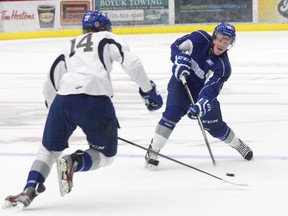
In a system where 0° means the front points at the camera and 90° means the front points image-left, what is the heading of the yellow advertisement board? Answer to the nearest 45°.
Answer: approximately 0°

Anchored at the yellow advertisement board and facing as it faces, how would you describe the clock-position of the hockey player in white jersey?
The hockey player in white jersey is roughly at 12 o'clock from the yellow advertisement board.

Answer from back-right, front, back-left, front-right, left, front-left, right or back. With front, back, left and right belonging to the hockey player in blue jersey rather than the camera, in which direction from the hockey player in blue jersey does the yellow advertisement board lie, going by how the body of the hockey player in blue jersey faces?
back

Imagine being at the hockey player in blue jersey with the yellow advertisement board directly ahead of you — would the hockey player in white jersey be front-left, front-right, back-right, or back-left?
back-left

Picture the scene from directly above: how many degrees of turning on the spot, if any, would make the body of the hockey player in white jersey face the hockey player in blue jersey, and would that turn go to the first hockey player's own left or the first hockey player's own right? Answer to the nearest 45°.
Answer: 0° — they already face them

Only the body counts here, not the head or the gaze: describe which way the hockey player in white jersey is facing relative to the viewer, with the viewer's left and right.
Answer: facing away from the viewer and to the right of the viewer

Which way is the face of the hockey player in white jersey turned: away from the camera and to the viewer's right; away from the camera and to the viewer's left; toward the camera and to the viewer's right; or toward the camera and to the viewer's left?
away from the camera and to the viewer's right

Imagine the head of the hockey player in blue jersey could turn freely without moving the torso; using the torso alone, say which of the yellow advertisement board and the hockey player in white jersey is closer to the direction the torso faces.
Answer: the hockey player in white jersey
